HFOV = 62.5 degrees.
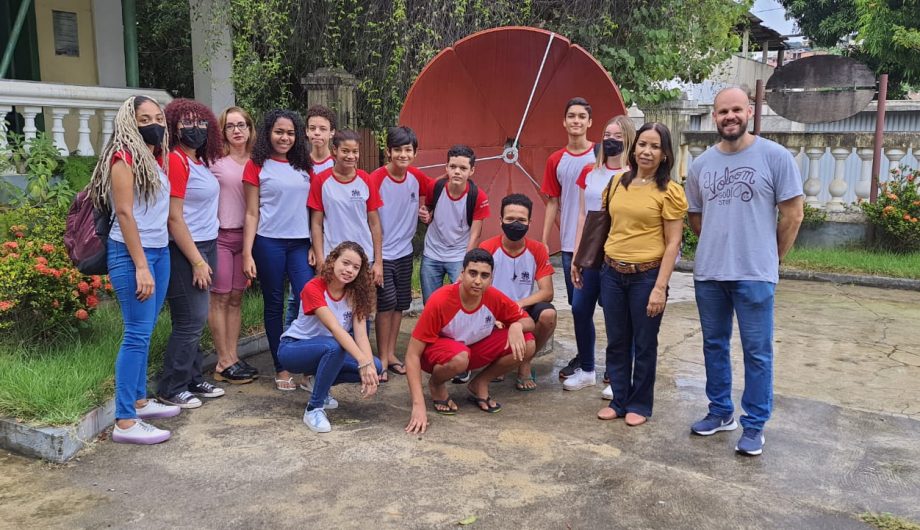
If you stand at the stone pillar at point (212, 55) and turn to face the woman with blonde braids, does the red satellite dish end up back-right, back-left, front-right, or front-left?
front-left

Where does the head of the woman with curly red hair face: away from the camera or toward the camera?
toward the camera

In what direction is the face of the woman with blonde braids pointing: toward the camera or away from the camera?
toward the camera

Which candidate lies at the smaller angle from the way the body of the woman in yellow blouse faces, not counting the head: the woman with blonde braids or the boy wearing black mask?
the woman with blonde braids

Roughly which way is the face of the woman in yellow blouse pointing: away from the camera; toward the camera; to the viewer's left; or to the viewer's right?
toward the camera

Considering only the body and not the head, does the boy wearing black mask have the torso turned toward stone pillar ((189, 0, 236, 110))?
no

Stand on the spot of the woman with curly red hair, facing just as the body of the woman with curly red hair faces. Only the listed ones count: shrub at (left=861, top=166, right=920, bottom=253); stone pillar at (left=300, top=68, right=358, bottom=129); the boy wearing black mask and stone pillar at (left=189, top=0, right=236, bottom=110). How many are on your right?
0

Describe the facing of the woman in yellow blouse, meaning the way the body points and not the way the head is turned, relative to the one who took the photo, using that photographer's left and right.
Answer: facing the viewer and to the left of the viewer

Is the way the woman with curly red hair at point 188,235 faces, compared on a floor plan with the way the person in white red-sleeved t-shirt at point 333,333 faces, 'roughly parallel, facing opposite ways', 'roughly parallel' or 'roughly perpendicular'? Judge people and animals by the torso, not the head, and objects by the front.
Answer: roughly parallel

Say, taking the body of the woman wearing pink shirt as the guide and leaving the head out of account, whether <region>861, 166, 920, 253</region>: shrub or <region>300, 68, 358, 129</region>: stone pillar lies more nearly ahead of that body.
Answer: the shrub

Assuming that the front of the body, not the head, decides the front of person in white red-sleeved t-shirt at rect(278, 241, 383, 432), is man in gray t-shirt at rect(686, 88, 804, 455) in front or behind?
in front

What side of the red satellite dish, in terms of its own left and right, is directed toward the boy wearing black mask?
front

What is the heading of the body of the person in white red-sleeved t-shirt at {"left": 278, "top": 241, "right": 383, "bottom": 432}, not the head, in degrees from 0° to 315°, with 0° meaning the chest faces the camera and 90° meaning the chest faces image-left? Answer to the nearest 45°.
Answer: approximately 315°

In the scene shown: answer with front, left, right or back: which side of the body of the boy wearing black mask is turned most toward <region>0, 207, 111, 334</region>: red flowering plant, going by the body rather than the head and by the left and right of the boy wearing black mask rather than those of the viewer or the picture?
right

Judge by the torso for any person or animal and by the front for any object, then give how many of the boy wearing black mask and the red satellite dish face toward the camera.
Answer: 2

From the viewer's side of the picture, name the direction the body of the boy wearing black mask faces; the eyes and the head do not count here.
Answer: toward the camera

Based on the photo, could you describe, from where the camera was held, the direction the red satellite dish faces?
facing the viewer

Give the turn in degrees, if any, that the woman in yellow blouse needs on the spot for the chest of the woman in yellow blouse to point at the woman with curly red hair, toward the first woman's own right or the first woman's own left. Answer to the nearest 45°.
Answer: approximately 45° to the first woman's own right

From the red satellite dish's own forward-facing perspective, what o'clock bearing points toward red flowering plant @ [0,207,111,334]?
The red flowering plant is roughly at 2 o'clock from the red satellite dish.

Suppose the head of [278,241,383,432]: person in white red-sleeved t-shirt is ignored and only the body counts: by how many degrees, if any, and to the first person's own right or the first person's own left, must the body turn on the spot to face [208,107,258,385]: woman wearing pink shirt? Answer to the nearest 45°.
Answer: approximately 180°

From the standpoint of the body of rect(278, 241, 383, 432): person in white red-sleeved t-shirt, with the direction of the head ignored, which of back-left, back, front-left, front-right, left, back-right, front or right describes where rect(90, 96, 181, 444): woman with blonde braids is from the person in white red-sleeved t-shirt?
back-right

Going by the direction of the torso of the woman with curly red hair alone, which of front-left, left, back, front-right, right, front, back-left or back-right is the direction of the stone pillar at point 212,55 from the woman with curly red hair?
back-left
